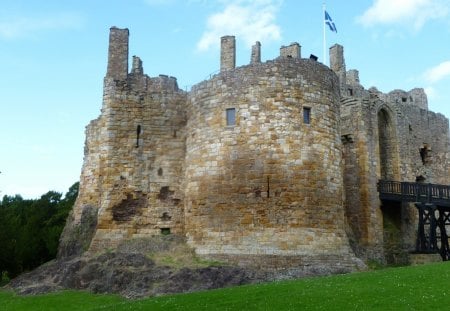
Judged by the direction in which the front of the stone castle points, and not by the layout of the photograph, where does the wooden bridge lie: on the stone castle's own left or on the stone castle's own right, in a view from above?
on the stone castle's own left

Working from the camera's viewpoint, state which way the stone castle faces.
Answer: facing the viewer and to the right of the viewer
